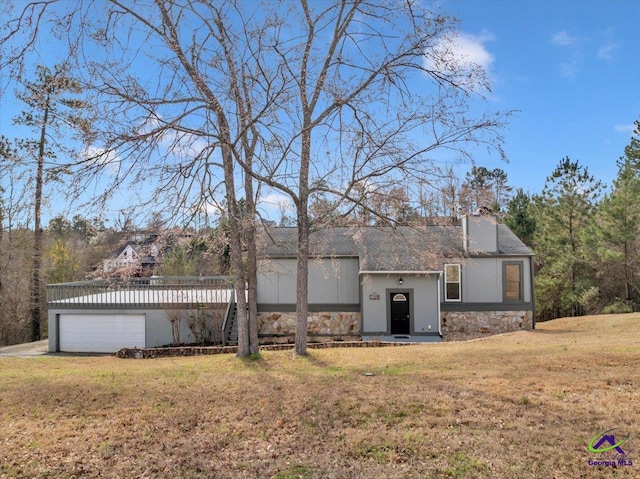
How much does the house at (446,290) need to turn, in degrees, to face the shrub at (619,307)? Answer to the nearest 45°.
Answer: approximately 135° to its left

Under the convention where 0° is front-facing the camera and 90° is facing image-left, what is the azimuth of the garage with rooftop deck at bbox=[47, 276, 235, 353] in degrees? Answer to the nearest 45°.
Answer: approximately 0°

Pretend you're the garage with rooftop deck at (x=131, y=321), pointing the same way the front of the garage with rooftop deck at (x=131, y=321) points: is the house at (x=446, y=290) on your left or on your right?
on your left

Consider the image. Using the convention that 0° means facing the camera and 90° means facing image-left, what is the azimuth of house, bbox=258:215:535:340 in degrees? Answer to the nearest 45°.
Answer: approximately 0°

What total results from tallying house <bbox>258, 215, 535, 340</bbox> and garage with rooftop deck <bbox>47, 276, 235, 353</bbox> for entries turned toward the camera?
2

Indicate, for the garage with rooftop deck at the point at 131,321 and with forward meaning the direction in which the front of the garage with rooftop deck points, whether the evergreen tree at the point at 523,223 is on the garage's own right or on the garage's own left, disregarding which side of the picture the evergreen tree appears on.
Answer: on the garage's own left

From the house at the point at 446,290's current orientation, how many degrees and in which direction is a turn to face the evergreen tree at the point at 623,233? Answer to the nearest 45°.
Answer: approximately 135° to its left
